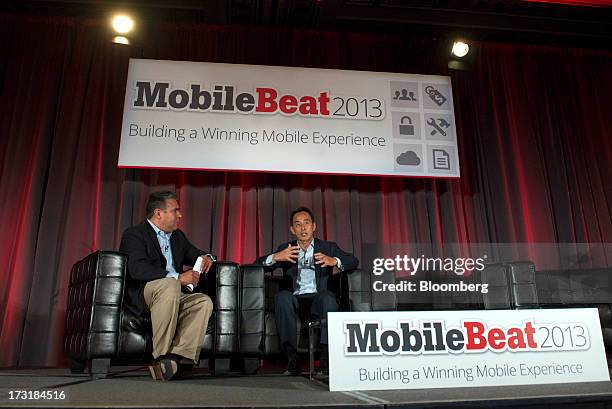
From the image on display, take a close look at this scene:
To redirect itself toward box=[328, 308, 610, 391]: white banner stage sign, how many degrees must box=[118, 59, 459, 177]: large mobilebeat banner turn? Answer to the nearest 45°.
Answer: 0° — it already faces it

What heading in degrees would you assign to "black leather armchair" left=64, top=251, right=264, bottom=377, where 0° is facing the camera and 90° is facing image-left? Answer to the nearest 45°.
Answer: approximately 315°

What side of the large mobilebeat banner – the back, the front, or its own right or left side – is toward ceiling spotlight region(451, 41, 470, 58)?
left

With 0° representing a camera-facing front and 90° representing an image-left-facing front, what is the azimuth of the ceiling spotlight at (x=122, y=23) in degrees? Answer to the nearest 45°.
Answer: approximately 0°

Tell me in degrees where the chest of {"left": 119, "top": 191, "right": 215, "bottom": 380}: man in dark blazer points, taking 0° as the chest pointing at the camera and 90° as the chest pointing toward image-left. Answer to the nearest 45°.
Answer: approximately 315°

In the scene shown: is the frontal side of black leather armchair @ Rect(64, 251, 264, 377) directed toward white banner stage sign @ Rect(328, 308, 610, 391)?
yes

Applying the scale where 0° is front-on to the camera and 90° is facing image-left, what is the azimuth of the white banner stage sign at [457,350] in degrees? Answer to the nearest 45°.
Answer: approximately 0°

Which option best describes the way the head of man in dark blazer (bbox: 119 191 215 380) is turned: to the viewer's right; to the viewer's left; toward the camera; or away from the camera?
to the viewer's right
